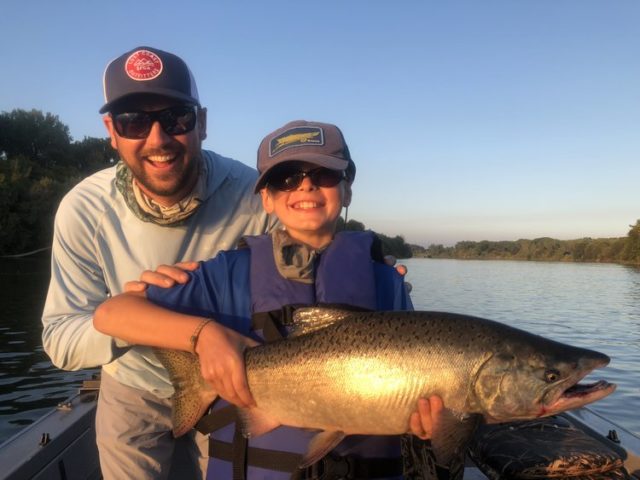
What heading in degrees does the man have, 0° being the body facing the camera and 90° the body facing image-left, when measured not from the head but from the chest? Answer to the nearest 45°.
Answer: approximately 0°

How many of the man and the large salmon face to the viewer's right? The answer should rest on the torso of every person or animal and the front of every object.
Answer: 1

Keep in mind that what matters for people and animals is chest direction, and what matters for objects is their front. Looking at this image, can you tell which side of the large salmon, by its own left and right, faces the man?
back

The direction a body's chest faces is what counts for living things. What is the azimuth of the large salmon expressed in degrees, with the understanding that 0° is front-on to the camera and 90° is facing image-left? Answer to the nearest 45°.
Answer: approximately 270°

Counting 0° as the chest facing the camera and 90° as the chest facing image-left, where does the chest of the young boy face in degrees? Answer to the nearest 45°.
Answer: approximately 0°

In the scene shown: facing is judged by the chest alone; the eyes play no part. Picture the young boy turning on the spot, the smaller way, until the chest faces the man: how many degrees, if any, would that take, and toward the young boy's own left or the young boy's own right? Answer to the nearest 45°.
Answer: approximately 135° to the young boy's own right
